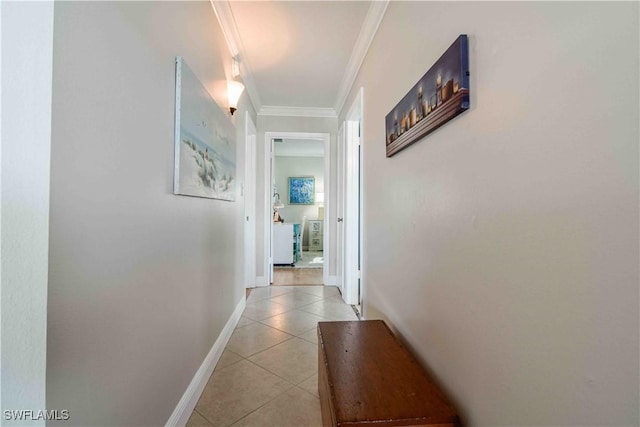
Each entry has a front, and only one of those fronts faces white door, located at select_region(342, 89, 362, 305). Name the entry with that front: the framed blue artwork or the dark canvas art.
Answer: the framed blue artwork

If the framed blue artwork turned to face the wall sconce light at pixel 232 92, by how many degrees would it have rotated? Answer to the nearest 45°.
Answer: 0° — it already faces it

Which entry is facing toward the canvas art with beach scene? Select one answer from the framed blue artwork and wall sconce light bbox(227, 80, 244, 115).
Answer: the framed blue artwork

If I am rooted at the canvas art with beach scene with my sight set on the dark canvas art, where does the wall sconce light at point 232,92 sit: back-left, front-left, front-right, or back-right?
back-left

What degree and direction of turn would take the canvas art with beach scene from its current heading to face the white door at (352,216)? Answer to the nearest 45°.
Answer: approximately 45° to its left

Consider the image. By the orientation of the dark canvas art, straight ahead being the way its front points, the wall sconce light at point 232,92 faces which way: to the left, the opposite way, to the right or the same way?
the opposite way

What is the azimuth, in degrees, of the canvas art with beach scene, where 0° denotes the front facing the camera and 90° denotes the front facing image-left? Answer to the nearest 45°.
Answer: approximately 270°

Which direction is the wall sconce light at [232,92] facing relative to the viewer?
to the viewer's right

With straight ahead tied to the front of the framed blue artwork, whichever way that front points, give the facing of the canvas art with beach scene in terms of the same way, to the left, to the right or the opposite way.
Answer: to the left

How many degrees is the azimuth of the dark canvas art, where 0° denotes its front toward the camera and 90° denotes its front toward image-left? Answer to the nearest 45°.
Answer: approximately 45°
